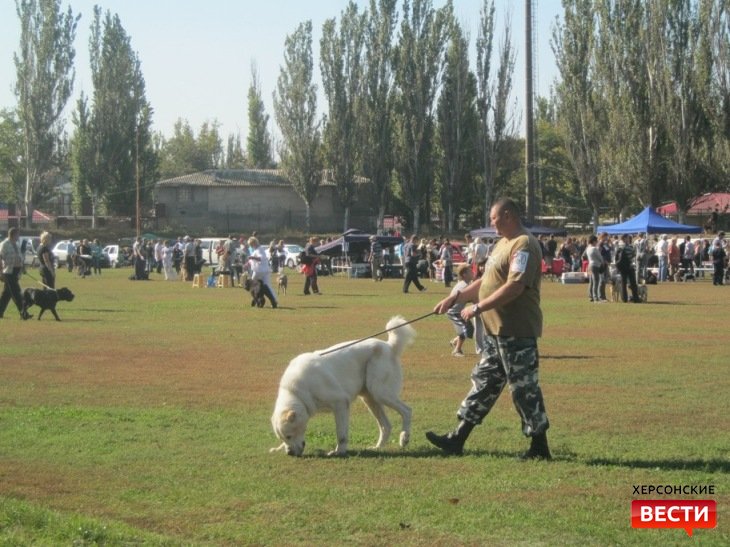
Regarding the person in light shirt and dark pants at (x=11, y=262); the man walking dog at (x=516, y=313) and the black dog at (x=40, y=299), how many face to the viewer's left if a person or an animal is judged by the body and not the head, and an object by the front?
1

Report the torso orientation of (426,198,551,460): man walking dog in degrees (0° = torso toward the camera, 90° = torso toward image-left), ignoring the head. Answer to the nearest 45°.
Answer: approximately 90°

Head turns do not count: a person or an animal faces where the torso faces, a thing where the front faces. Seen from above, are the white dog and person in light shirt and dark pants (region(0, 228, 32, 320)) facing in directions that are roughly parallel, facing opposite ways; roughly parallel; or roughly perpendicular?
roughly parallel, facing opposite ways

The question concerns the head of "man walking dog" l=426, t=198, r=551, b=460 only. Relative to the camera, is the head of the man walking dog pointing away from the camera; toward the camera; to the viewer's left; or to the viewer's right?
to the viewer's left

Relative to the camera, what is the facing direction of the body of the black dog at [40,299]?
to the viewer's right

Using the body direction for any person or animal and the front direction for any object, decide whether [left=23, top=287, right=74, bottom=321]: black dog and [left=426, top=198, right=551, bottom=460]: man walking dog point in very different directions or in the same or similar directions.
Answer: very different directions

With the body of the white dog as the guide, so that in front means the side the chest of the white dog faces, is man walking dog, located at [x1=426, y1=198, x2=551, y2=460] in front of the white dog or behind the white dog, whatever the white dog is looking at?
behind

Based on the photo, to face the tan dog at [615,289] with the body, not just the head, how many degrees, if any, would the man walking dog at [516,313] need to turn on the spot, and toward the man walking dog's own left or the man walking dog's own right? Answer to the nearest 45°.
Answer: approximately 90° to the man walking dog's own right

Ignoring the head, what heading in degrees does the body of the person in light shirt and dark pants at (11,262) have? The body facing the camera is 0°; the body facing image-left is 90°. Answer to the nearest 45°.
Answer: approximately 270°

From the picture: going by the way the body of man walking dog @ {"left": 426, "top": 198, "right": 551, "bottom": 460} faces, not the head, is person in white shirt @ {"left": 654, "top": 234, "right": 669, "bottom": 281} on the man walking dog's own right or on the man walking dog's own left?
on the man walking dog's own right
